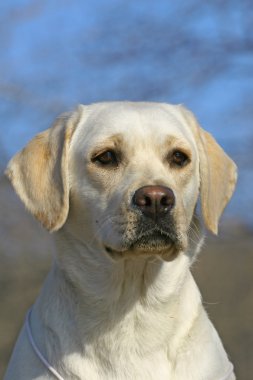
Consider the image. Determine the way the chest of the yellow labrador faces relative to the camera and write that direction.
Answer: toward the camera
